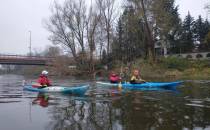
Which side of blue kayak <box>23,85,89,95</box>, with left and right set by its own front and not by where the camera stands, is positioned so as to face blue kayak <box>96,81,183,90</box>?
front

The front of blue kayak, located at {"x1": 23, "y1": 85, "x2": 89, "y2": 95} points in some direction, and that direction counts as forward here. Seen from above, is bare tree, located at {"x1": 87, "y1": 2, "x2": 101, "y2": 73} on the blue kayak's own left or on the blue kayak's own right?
on the blue kayak's own left

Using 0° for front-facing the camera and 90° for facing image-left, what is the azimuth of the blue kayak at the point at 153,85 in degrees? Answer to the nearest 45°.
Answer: approximately 270°

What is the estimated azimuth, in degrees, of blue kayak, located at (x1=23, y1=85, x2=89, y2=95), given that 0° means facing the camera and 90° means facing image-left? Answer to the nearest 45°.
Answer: approximately 270°

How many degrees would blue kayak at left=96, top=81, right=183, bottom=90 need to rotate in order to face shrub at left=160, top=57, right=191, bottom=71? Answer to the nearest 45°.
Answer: approximately 90° to its left

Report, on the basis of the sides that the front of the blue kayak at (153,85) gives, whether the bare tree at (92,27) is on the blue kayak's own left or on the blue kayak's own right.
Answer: on the blue kayak's own left

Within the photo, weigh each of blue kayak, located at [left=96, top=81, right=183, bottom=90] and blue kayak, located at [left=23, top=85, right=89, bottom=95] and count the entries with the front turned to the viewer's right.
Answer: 2

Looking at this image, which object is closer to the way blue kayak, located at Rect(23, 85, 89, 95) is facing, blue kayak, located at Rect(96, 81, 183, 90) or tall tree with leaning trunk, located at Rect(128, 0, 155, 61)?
the blue kayak

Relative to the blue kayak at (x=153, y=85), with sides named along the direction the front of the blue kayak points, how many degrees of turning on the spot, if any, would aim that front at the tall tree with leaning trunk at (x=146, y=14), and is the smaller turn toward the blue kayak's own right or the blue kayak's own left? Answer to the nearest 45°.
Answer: approximately 90° to the blue kayak's own left
